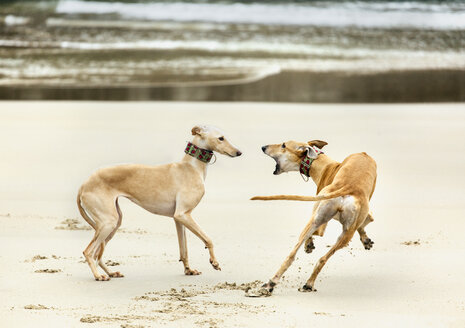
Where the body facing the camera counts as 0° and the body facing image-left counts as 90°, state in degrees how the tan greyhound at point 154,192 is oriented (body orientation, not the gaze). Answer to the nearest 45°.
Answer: approximately 270°

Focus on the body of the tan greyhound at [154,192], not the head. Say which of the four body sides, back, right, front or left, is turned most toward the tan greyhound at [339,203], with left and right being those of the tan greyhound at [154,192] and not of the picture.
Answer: front
